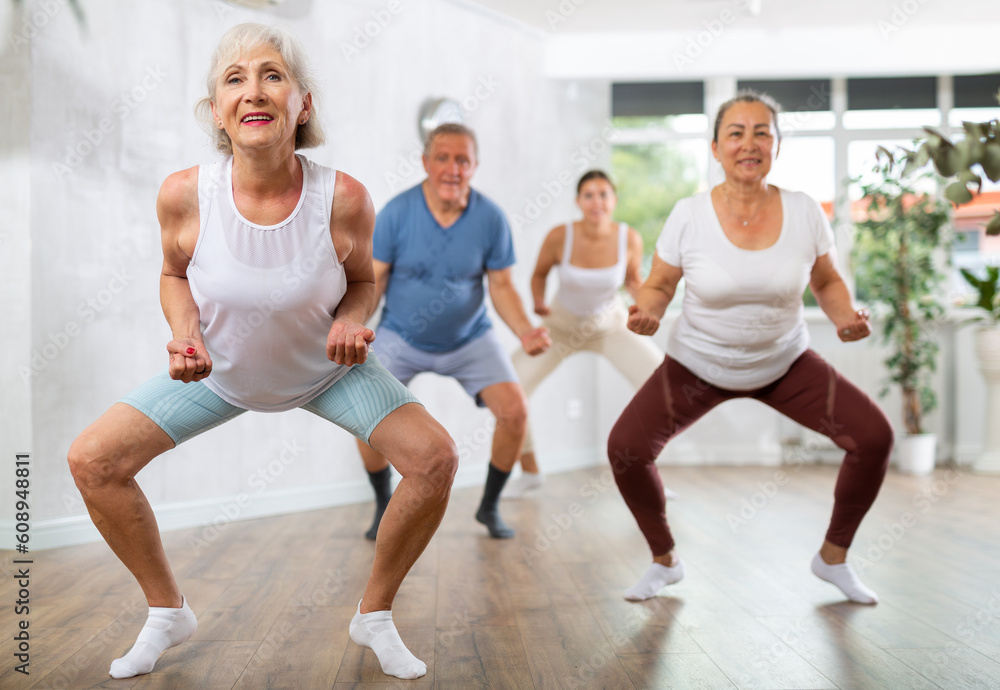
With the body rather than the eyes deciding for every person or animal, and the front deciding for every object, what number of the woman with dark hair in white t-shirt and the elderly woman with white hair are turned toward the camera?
2

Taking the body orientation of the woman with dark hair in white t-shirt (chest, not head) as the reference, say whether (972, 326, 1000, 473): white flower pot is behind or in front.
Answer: behind

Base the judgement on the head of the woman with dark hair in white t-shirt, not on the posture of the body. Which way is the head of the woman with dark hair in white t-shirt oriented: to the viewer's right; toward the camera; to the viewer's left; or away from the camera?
toward the camera

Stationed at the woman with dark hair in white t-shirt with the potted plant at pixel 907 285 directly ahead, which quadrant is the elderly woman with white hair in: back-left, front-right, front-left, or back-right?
back-left

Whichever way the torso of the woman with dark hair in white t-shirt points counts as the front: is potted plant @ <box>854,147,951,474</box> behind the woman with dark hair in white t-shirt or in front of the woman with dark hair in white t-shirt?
behind

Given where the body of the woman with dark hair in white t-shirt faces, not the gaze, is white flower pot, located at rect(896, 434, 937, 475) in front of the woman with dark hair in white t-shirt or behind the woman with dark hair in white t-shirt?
behind

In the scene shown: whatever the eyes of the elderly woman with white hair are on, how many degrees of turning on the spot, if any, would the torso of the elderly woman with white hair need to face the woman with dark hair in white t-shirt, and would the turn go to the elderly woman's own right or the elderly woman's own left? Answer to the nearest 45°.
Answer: approximately 90° to the elderly woman's own left

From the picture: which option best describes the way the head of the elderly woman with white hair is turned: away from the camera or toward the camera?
toward the camera

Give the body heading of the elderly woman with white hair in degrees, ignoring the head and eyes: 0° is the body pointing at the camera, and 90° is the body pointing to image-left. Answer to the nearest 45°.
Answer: approximately 0°

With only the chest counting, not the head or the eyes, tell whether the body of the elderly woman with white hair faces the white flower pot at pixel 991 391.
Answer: no

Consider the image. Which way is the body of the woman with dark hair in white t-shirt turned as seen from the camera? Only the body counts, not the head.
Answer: toward the camera

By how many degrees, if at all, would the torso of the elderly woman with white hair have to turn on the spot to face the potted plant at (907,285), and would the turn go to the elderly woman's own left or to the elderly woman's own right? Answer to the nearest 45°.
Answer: approximately 135° to the elderly woman's own left
